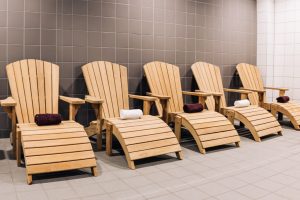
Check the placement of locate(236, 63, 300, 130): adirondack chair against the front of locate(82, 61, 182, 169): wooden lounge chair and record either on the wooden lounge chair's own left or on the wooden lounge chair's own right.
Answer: on the wooden lounge chair's own left

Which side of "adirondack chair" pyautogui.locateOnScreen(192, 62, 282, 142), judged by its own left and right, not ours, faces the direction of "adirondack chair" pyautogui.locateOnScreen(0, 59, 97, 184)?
right

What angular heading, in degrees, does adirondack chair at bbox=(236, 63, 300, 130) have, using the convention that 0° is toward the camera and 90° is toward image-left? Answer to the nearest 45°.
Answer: approximately 315°

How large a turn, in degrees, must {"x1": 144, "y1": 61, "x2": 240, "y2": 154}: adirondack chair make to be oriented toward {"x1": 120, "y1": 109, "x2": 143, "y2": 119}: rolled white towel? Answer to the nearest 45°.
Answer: approximately 90° to its right

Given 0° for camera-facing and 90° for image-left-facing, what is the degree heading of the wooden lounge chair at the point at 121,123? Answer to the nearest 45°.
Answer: approximately 315°

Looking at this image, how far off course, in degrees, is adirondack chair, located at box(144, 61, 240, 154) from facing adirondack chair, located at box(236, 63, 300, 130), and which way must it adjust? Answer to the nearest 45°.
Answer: approximately 90° to its left
